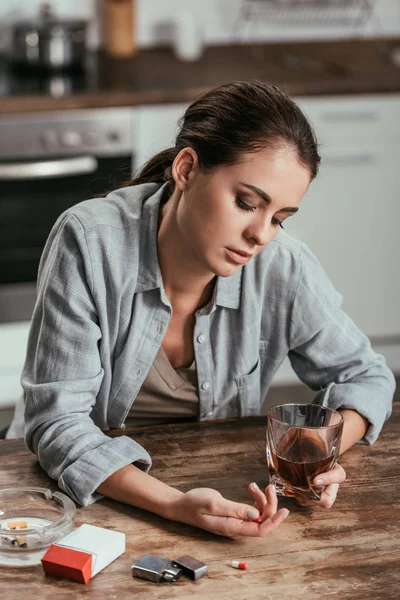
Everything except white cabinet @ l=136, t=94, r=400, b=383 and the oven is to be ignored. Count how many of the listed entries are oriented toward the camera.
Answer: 2

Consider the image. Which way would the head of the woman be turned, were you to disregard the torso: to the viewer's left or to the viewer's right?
to the viewer's right

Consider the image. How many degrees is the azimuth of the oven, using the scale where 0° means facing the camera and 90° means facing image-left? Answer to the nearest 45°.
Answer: approximately 0°

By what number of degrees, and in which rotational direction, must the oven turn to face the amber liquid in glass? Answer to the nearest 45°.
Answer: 0° — it already faces it

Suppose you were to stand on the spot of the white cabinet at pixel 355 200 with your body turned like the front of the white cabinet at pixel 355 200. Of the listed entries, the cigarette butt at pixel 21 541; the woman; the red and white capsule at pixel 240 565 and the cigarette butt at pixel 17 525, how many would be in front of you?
4

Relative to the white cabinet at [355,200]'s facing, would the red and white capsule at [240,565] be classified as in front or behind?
in front

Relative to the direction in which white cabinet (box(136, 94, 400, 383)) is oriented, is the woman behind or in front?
in front

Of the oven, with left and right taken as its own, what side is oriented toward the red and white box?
front

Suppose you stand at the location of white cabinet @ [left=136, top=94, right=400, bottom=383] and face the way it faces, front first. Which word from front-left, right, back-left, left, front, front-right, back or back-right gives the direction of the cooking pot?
right

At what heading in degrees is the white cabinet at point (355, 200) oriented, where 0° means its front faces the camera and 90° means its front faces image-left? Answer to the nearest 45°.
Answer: approximately 0°

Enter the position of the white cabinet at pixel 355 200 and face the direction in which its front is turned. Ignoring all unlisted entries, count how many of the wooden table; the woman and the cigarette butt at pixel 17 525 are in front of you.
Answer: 3

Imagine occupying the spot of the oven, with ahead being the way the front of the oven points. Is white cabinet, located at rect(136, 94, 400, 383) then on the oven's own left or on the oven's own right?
on the oven's own left

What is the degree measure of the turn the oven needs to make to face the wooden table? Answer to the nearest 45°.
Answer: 0° — it already faces it
